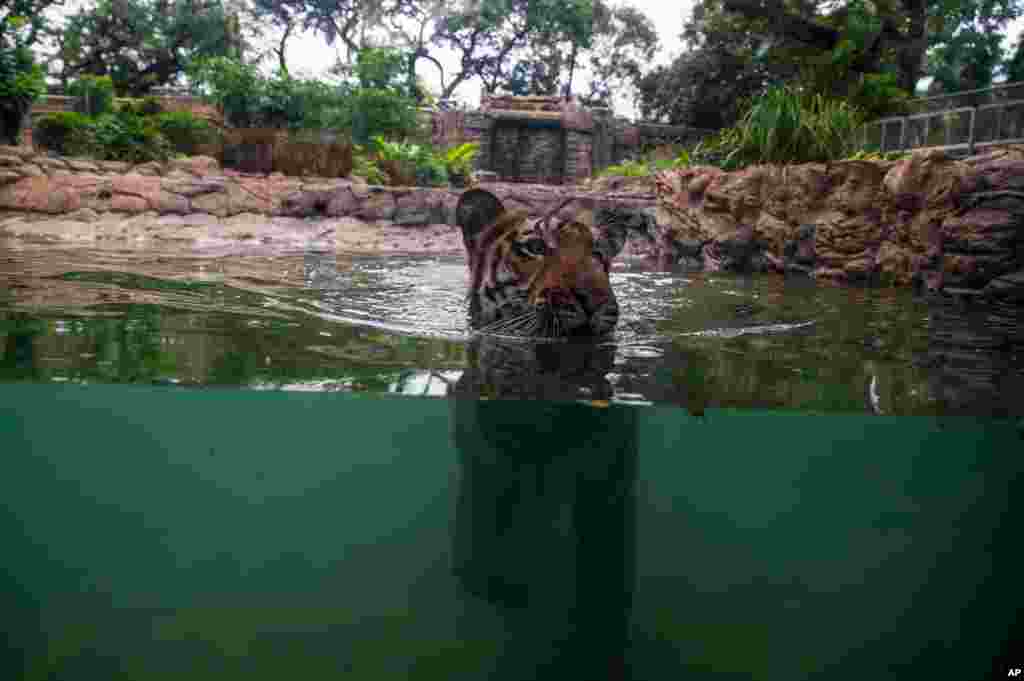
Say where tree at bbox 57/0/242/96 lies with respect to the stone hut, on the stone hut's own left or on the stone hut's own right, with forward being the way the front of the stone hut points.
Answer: on the stone hut's own right

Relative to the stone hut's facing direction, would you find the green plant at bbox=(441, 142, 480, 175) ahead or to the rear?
ahead

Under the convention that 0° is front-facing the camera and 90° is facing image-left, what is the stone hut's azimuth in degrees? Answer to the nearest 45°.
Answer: approximately 0°

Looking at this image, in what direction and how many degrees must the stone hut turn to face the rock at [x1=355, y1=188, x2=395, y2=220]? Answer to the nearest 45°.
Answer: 0° — it already faces it

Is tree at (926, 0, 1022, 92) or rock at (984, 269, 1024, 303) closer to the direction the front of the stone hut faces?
the rock

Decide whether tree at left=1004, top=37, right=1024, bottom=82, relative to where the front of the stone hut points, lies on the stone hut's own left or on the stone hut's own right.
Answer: on the stone hut's own left

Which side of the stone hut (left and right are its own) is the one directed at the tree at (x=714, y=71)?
left
